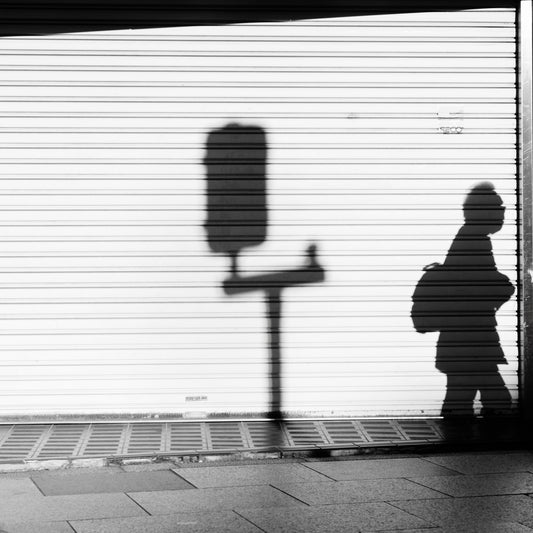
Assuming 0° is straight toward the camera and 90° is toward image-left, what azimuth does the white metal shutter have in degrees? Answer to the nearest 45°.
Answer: approximately 0°
